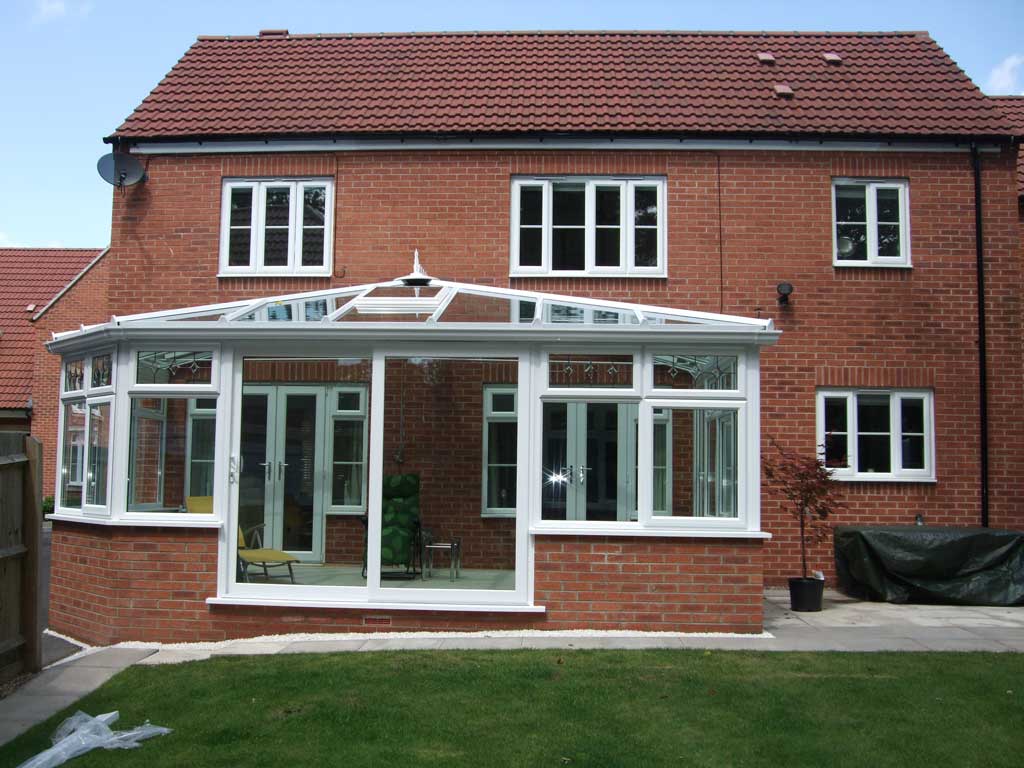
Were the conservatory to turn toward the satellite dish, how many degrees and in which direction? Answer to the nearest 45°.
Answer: approximately 135° to its right

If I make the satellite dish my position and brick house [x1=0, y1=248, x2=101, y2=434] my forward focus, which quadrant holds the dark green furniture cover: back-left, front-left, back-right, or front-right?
back-right

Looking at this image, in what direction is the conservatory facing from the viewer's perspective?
toward the camera

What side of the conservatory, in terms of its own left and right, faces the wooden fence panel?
right

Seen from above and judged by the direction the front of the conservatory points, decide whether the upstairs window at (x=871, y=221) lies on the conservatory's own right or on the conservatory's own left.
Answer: on the conservatory's own left
